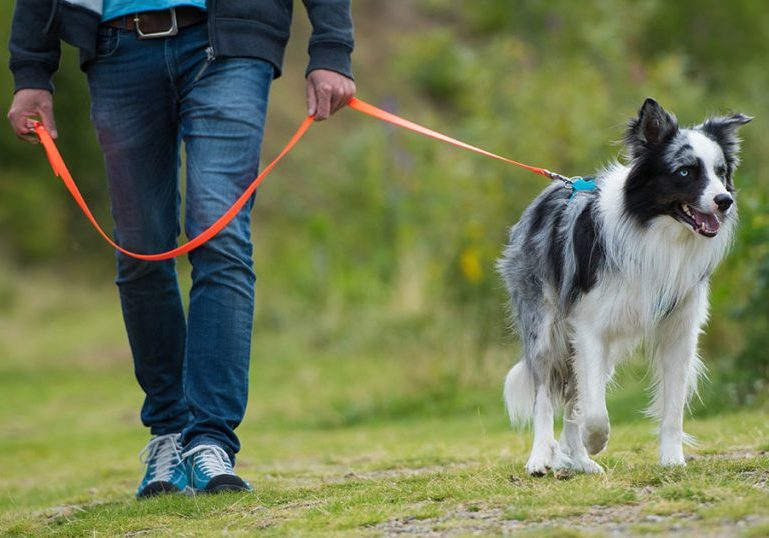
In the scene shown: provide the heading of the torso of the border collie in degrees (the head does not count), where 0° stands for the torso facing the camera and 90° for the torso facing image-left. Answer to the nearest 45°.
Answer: approximately 315°

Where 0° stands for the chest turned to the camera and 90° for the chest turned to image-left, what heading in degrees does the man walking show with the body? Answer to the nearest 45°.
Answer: approximately 0°

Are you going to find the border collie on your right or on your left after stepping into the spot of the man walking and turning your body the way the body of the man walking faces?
on your left

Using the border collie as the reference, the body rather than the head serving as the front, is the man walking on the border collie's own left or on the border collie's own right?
on the border collie's own right
